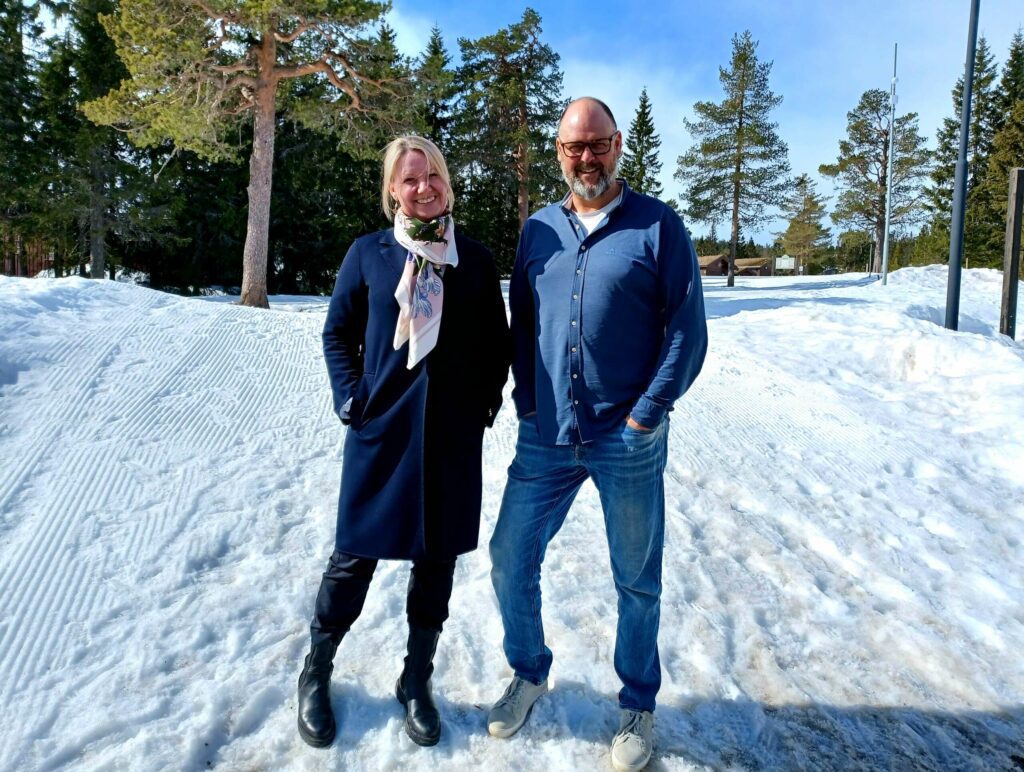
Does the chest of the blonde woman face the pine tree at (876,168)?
no

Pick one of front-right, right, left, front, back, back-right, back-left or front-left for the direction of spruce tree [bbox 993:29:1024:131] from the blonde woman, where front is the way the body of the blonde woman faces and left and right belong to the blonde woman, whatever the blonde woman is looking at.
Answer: back-left

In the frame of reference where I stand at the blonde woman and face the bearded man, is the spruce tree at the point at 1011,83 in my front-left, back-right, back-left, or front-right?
front-left

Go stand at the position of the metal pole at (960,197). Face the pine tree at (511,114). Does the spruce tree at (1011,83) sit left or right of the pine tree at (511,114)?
right

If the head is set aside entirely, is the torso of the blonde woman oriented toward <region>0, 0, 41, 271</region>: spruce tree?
no

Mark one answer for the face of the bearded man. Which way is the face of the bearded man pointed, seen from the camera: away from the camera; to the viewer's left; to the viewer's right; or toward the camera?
toward the camera

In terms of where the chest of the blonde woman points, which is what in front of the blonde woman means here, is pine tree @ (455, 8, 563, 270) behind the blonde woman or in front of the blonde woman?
behind

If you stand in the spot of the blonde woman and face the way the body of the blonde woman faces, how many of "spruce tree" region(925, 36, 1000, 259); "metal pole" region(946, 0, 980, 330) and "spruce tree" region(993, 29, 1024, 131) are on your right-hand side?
0

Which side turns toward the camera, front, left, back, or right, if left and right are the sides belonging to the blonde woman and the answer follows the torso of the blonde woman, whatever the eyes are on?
front

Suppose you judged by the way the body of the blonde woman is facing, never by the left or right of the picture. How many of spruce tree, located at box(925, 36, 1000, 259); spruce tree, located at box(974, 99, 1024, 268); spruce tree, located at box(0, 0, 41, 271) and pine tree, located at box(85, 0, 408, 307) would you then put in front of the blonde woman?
0

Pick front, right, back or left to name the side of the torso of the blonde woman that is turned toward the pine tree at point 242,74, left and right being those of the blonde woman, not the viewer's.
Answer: back

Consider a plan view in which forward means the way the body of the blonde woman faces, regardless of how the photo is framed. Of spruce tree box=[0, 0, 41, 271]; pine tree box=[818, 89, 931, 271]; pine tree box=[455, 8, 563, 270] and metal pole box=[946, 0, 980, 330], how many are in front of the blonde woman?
0

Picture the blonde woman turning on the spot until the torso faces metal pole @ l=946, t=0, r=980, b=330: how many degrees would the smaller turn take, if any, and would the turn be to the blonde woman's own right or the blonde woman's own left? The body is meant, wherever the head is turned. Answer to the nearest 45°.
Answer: approximately 135° to the blonde woman's own left

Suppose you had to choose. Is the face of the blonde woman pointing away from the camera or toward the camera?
toward the camera
